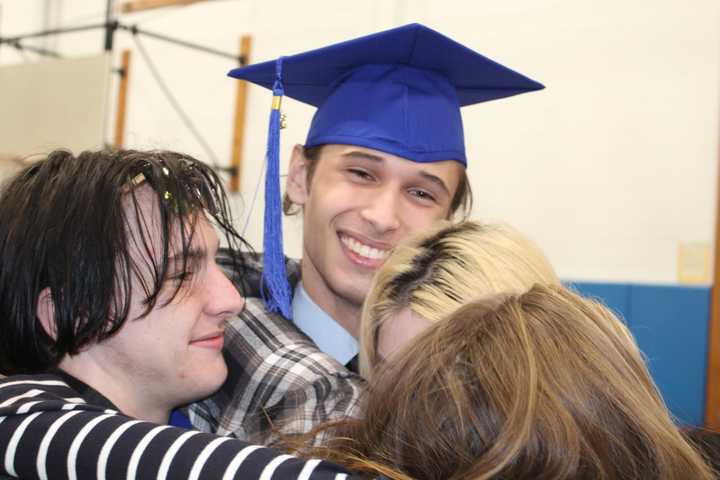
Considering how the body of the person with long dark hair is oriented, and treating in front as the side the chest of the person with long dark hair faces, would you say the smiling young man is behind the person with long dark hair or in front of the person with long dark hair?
in front

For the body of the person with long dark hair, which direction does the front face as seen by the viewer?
to the viewer's right

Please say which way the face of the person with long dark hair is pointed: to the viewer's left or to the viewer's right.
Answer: to the viewer's right
